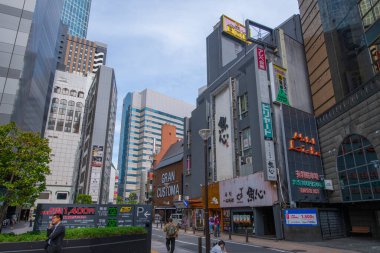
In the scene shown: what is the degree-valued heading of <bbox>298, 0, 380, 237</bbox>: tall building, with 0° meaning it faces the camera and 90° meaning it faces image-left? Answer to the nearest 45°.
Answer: approximately 45°

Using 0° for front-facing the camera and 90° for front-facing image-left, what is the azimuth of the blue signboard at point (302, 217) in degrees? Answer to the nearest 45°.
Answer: approximately 0°

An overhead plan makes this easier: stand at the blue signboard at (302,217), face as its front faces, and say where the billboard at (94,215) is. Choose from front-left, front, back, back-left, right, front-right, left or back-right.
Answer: front-right

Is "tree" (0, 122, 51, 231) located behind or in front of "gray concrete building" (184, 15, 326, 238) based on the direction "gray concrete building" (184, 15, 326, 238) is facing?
in front

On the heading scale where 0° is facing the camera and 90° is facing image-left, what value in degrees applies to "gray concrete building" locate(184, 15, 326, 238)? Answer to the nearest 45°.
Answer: approximately 45°

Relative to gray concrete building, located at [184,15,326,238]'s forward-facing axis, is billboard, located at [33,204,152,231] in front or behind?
in front

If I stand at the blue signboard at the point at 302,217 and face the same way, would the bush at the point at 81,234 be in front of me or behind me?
in front
